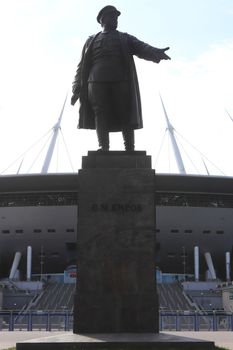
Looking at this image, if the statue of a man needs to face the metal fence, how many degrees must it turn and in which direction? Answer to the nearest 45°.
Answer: approximately 180°

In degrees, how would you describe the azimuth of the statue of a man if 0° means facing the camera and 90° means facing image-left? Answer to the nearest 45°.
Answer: approximately 0°

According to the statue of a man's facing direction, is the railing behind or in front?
behind
